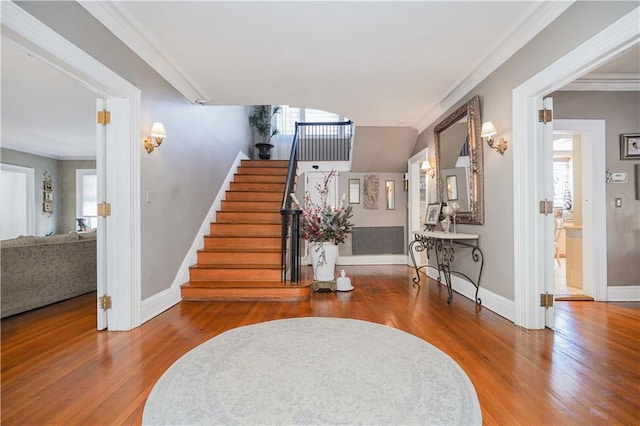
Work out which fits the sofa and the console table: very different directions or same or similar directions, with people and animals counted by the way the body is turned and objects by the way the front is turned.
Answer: same or similar directions

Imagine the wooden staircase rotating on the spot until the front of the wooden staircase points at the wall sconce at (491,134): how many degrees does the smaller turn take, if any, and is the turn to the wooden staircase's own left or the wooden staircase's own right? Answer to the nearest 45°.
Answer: approximately 45° to the wooden staircase's own left

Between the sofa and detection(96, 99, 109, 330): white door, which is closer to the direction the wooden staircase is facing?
the white door

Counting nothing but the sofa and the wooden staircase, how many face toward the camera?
1

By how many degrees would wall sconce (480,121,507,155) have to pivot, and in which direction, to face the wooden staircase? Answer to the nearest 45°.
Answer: approximately 45° to its right

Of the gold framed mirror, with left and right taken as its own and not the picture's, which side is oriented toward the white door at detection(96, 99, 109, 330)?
front

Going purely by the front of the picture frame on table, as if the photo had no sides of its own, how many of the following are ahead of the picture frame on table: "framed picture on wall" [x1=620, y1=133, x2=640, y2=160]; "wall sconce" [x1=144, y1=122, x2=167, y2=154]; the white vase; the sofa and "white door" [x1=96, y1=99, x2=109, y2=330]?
4

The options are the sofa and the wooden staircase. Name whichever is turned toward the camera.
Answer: the wooden staircase

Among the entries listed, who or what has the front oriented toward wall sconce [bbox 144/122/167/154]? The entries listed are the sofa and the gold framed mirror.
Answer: the gold framed mirror

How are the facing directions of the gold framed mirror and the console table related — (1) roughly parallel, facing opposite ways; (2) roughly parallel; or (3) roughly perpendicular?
roughly parallel

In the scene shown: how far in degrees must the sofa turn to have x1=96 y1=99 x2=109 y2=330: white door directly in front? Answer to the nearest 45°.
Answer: approximately 135° to its left

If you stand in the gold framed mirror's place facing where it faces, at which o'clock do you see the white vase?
The white vase is roughly at 1 o'clock from the gold framed mirror.

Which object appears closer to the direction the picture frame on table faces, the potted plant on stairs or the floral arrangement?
the floral arrangement

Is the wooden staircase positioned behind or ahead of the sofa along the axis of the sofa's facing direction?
behind

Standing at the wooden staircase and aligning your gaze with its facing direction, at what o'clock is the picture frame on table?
The picture frame on table is roughly at 9 o'clock from the wooden staircase.

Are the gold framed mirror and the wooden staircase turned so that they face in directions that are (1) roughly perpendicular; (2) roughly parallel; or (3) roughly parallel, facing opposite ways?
roughly perpendicular

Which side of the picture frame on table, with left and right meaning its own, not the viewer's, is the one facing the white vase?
front

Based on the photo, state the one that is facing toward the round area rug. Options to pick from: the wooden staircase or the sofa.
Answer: the wooden staircase

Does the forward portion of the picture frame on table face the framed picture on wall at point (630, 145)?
no

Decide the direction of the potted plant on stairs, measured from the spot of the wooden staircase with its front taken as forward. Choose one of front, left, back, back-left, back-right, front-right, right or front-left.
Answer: back

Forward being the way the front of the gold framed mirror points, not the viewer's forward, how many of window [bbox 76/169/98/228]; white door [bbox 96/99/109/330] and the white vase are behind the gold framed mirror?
0

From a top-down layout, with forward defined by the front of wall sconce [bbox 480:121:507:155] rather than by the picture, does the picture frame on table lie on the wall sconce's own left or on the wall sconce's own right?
on the wall sconce's own right

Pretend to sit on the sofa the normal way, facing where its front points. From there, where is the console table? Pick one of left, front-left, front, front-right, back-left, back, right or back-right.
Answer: back

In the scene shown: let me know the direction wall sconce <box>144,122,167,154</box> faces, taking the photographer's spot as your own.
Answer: facing the viewer and to the right of the viewer

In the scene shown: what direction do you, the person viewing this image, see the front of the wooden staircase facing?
facing the viewer
